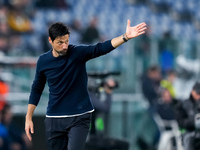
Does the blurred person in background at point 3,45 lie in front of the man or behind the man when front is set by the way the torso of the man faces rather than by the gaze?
behind

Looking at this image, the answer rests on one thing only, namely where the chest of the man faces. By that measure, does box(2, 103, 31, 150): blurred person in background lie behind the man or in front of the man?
behind

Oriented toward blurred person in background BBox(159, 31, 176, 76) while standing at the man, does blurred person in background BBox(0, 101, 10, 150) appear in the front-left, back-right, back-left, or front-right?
front-left

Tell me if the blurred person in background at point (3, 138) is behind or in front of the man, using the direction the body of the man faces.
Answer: behind

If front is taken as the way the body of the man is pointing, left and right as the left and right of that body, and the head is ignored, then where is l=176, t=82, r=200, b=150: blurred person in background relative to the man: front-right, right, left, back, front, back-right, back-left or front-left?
back-left

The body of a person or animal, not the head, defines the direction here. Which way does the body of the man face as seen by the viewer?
toward the camera

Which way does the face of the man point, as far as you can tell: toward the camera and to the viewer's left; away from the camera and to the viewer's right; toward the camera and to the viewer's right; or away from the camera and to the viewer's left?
toward the camera and to the viewer's right

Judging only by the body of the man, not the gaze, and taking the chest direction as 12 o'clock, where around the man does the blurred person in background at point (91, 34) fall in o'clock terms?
The blurred person in background is roughly at 6 o'clock from the man.

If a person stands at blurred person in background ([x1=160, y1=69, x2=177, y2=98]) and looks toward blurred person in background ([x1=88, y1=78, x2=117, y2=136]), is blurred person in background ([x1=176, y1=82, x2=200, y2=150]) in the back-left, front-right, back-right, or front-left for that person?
front-left

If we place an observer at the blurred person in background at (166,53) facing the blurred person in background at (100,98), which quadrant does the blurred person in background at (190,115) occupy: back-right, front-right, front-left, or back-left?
front-left

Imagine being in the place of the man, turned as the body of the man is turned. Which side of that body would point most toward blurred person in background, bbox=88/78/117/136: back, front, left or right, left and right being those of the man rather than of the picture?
back
